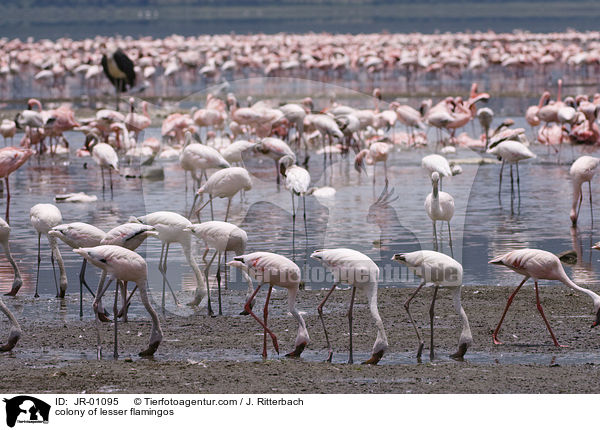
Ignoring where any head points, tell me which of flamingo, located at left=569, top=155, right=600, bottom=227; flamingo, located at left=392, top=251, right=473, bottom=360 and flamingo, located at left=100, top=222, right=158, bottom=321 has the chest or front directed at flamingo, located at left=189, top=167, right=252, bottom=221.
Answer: flamingo, located at left=569, top=155, right=600, bottom=227

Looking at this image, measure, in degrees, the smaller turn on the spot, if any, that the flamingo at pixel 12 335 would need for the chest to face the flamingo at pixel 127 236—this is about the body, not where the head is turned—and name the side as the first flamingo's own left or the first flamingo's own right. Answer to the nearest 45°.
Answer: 0° — it already faces it

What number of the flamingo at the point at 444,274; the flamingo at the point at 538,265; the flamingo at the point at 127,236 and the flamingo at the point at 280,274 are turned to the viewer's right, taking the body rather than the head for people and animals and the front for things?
3

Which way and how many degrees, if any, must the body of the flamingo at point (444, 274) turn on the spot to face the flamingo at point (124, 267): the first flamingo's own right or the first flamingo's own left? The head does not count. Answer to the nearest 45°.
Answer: approximately 180°

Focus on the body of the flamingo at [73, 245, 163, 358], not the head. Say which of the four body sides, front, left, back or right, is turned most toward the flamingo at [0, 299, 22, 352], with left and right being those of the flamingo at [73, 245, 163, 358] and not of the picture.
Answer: back

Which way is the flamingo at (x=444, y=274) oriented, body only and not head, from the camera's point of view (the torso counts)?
to the viewer's right

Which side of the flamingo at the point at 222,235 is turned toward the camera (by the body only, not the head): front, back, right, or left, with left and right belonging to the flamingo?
right

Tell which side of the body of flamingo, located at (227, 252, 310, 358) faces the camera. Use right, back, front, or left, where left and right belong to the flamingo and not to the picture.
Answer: right

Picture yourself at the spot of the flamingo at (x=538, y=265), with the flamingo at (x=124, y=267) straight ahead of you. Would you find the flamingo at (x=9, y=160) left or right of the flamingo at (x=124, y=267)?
right

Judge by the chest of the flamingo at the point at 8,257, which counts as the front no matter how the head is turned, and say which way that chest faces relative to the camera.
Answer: to the viewer's right
